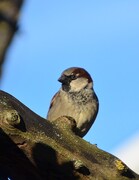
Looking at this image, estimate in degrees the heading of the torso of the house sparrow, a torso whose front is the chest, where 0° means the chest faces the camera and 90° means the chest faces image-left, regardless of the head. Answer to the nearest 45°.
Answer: approximately 45°
